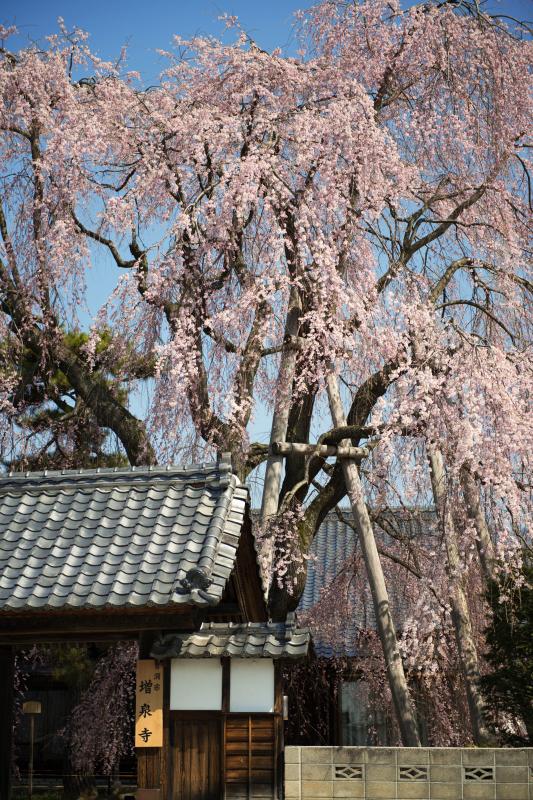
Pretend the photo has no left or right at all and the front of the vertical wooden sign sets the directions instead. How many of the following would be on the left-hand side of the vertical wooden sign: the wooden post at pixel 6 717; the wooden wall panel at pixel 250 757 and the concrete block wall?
2

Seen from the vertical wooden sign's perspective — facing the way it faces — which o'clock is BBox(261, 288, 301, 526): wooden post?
The wooden post is roughly at 7 o'clock from the vertical wooden sign.

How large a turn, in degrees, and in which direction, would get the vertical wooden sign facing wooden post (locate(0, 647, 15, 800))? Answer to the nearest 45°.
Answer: approximately 135° to its right

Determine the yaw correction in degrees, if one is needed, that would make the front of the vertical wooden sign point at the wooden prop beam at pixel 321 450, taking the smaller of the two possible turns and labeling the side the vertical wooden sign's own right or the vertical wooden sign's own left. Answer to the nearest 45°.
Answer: approximately 135° to the vertical wooden sign's own left

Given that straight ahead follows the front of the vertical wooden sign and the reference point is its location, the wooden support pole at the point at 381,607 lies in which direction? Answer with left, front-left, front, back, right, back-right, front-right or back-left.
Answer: back-left

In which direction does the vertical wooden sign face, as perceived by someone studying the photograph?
facing the viewer

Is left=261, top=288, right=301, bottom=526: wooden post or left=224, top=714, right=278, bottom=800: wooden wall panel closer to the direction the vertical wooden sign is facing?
the wooden wall panel

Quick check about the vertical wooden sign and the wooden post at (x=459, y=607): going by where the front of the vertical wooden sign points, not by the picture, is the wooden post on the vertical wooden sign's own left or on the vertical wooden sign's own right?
on the vertical wooden sign's own left

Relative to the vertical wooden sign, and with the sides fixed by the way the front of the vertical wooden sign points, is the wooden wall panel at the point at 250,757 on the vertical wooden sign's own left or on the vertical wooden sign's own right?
on the vertical wooden sign's own left

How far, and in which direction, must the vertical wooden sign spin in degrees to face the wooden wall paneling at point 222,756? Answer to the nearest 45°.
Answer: approximately 90° to its left
